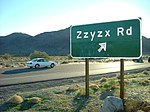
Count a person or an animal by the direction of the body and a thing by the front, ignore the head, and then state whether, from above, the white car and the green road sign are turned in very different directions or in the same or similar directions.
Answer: very different directions

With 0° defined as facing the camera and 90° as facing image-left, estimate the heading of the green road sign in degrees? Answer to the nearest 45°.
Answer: approximately 45°

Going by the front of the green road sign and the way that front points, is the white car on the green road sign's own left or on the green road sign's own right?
on the green road sign's own right
